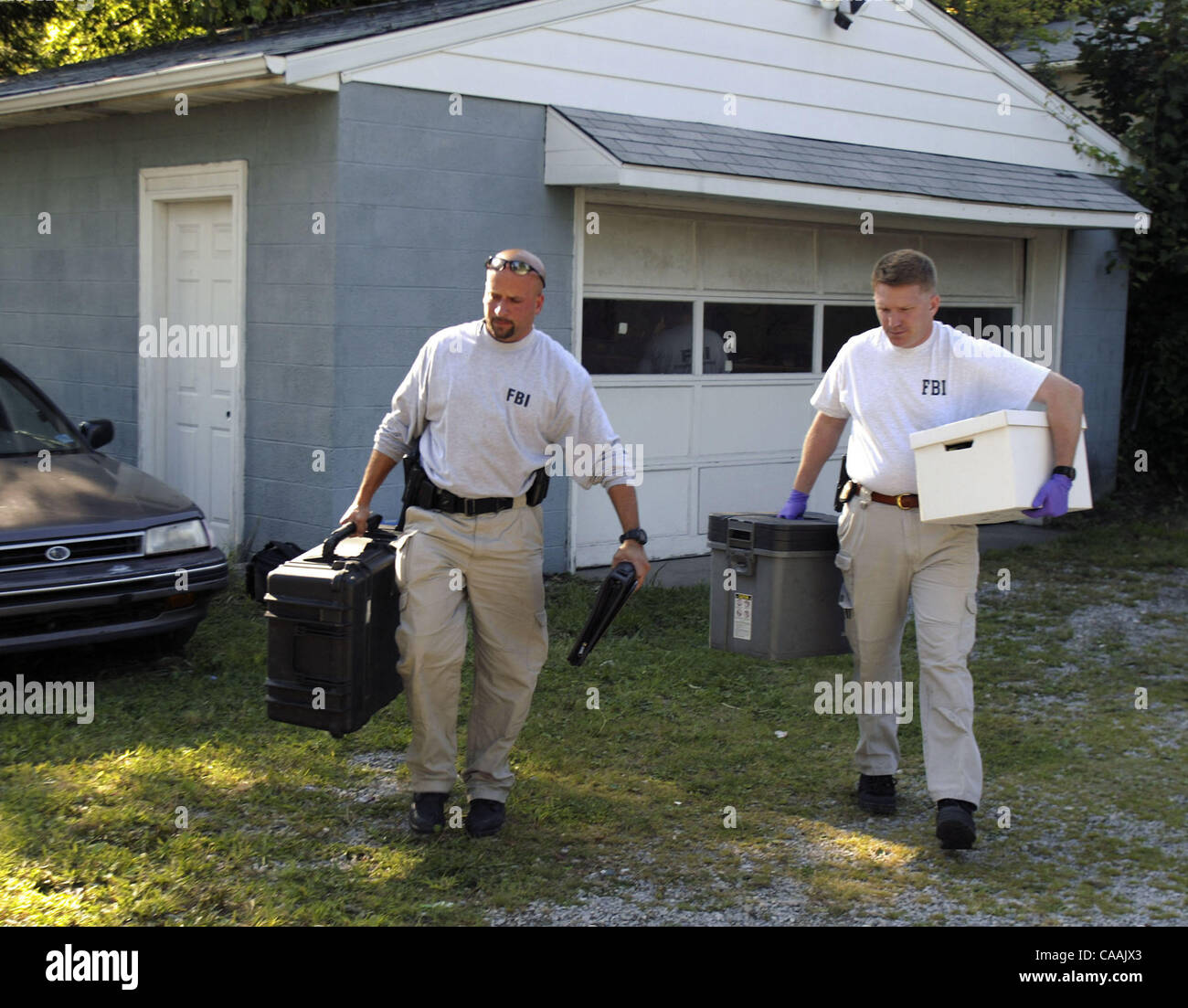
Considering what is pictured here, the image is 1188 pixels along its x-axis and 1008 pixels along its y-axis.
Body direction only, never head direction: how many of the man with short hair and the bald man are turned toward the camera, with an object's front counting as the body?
2

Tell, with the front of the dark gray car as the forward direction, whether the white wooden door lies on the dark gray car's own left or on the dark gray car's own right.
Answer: on the dark gray car's own left

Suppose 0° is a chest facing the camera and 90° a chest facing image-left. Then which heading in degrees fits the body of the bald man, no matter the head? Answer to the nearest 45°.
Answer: approximately 0°

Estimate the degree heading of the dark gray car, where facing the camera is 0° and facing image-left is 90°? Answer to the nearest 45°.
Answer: approximately 315°

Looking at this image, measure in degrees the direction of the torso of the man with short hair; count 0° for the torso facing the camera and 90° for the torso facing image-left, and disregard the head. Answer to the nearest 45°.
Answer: approximately 0°

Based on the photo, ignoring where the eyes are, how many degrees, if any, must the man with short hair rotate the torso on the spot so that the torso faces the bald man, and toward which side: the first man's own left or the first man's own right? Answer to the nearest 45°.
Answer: approximately 90° to the first man's own right

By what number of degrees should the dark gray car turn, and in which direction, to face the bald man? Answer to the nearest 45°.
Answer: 0° — it already faces them

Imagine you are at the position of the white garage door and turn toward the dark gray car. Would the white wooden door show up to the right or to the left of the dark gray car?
right

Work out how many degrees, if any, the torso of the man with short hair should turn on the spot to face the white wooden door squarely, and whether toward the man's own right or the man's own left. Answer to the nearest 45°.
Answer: approximately 135° to the man's own right

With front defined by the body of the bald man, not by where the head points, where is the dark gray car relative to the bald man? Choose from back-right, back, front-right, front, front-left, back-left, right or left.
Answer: back-right
